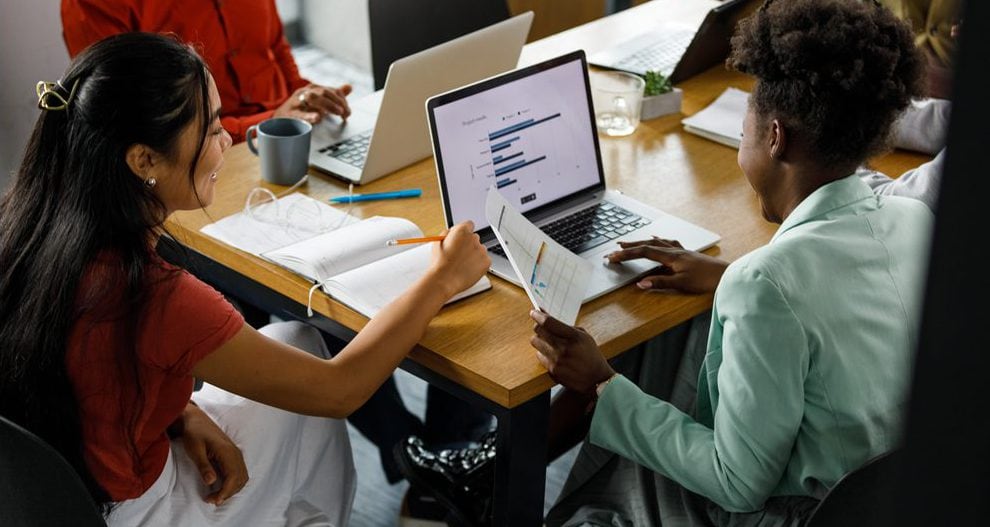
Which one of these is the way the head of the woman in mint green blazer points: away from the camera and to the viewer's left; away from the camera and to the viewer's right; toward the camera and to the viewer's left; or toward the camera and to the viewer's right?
away from the camera and to the viewer's left

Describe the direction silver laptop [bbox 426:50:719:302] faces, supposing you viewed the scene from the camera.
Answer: facing the viewer and to the right of the viewer

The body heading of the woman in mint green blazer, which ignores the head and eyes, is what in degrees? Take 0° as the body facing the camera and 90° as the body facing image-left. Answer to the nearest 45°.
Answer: approximately 135°

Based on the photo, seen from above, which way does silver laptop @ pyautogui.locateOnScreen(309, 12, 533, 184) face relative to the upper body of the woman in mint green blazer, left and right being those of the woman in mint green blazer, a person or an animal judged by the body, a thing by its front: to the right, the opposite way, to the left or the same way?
the same way

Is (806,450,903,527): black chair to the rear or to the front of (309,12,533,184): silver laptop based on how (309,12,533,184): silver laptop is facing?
to the rear

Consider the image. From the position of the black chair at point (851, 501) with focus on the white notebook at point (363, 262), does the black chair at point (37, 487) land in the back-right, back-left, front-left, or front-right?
front-left

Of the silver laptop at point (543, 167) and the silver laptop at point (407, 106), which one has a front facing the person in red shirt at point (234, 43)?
the silver laptop at point (407, 106)

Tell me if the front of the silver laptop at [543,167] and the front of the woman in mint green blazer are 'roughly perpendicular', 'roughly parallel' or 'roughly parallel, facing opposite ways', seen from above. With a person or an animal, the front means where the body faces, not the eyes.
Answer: roughly parallel, facing opposite ways

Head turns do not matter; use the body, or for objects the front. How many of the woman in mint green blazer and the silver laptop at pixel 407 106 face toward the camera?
0

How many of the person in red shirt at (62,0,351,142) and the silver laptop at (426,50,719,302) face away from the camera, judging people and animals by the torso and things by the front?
0

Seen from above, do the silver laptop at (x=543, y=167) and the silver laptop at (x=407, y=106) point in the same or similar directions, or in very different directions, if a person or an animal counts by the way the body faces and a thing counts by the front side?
very different directions

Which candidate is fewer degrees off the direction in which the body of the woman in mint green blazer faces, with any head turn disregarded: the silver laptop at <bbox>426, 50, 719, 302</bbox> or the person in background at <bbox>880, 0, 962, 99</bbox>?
the silver laptop

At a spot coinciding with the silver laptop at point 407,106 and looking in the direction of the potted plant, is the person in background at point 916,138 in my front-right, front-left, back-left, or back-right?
front-right

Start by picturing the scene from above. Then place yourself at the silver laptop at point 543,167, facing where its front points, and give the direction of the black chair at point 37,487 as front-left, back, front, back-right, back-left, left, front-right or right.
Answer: right

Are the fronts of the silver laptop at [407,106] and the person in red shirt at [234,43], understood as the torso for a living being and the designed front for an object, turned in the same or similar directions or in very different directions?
very different directions

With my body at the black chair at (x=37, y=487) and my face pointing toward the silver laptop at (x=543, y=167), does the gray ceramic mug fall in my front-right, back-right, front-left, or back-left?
front-left

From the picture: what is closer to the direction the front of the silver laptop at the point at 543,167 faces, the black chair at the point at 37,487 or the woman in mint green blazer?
the woman in mint green blazer

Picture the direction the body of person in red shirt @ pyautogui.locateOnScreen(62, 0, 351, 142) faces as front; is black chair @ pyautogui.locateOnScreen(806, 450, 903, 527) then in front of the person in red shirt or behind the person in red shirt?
in front
